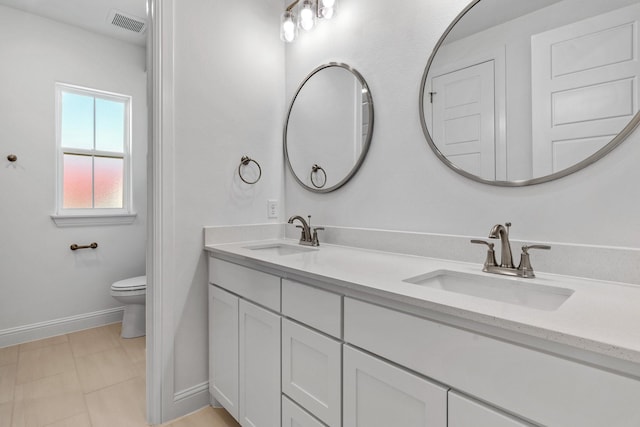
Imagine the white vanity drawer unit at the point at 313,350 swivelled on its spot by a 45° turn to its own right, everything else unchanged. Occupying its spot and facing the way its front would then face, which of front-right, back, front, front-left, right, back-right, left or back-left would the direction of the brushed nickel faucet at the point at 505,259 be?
back

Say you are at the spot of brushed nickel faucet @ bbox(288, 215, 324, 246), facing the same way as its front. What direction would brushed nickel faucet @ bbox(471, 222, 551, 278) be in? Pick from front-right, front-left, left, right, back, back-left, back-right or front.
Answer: left

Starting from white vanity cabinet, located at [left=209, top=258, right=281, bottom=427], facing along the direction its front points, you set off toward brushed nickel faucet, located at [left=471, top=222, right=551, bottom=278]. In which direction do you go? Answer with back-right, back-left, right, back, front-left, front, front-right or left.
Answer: left

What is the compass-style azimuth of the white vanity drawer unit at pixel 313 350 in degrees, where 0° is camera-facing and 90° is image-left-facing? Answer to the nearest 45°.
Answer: approximately 45°

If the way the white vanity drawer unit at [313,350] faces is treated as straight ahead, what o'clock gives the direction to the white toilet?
The white toilet is roughly at 3 o'clock from the white vanity drawer unit.

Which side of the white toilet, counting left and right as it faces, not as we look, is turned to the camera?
left

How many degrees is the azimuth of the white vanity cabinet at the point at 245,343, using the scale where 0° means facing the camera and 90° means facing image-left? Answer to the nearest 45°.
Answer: approximately 45°

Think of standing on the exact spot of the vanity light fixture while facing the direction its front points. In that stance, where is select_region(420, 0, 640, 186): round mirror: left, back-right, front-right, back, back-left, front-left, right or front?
left
